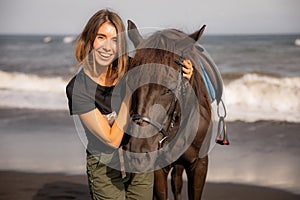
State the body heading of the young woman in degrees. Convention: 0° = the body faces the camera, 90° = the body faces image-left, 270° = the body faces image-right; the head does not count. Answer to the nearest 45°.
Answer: approximately 315°
